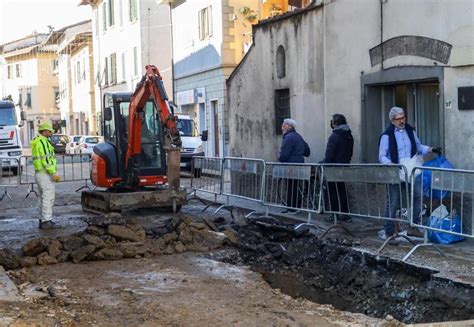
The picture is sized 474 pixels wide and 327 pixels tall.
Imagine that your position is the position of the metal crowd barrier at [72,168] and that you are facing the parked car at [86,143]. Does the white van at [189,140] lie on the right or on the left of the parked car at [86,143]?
right

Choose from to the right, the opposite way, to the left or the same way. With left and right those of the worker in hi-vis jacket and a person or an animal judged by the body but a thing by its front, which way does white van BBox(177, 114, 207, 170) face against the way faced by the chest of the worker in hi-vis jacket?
to the right

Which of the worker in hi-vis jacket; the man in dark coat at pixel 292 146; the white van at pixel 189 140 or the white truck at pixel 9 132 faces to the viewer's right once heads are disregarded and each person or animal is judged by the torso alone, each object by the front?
the worker in hi-vis jacket

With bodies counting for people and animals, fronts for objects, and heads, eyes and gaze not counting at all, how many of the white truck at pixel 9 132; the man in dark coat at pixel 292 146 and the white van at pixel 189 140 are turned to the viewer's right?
0

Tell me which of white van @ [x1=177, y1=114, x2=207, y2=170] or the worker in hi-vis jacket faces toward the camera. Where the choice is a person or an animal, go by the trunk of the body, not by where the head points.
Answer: the white van

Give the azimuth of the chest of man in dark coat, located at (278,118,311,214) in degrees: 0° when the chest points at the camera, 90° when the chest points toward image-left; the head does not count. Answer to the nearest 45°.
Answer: approximately 90°

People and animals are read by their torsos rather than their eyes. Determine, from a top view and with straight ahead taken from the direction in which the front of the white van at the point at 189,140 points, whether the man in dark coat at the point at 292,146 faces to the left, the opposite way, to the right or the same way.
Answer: to the right

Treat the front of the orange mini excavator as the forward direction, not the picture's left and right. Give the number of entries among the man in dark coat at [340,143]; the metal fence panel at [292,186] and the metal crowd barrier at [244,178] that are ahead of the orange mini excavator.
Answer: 3

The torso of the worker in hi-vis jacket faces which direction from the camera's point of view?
to the viewer's right

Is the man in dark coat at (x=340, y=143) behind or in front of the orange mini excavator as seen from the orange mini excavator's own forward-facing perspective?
in front

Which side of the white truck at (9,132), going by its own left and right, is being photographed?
front

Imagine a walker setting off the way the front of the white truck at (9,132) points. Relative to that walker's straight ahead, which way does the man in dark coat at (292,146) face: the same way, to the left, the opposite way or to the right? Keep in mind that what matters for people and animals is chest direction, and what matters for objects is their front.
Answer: to the right

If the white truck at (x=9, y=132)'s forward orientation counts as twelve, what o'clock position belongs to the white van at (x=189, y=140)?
the white van at (x=189, y=140) is roughly at 10 o'clock from the white truck at (x=9, y=132).

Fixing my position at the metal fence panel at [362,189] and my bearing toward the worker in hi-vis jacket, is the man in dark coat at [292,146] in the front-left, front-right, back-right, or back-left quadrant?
front-right

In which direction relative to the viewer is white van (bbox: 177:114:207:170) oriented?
toward the camera

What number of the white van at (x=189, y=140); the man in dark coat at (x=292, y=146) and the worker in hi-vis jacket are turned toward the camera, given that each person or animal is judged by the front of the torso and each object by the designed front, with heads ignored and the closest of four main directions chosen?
1

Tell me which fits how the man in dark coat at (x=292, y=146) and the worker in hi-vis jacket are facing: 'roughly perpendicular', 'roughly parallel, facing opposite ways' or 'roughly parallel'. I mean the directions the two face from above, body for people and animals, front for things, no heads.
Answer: roughly parallel, facing opposite ways
